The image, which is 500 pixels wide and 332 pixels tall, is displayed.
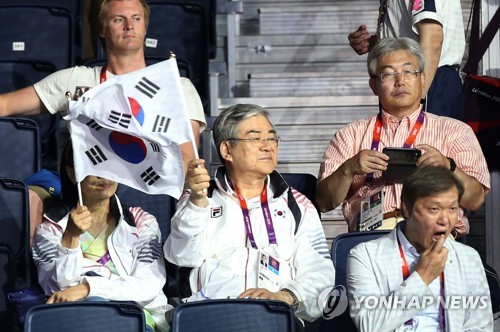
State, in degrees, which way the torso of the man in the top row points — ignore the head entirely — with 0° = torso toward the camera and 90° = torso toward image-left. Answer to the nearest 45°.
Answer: approximately 0°

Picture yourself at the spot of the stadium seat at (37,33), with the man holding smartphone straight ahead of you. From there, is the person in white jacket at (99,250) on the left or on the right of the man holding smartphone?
right

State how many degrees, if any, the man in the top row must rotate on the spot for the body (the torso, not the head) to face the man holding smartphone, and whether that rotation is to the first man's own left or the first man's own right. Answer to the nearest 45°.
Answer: approximately 45° to the first man's own left

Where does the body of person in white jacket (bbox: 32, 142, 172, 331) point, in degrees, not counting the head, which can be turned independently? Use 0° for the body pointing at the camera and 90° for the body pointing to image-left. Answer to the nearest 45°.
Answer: approximately 0°

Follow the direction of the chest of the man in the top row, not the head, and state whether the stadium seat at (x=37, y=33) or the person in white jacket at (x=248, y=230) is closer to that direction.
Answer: the person in white jacket
